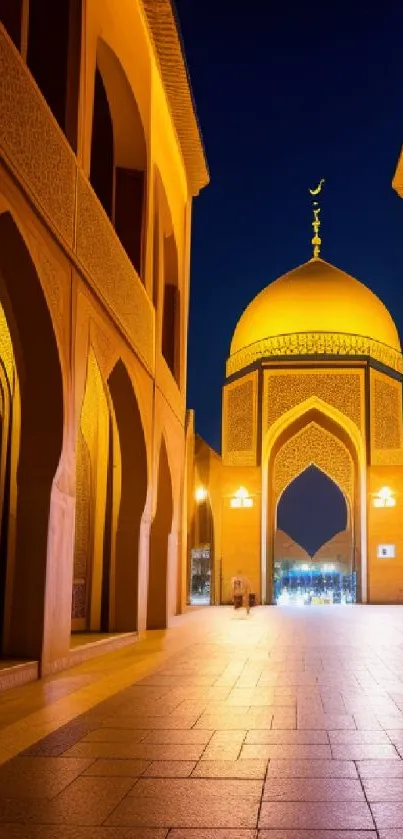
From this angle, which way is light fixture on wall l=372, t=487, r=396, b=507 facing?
toward the camera

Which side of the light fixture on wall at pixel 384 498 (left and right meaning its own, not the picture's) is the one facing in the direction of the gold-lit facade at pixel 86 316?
front
